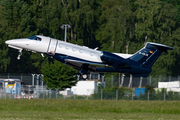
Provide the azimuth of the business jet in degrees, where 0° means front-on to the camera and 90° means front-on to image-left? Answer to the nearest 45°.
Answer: approximately 90°
